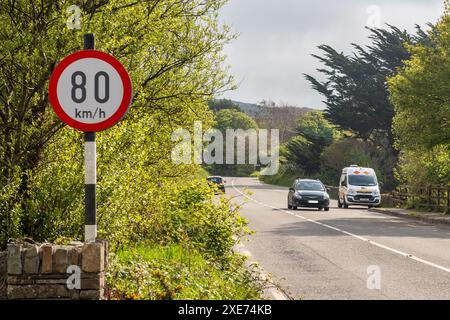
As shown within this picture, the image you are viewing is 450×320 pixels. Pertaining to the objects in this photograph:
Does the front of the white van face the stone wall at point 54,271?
yes

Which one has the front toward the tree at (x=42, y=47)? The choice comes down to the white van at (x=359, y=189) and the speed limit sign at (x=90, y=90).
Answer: the white van

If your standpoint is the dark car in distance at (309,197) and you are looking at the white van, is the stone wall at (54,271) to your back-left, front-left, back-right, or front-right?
back-right

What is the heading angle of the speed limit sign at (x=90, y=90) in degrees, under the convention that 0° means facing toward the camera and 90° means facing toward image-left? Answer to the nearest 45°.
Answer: approximately 0°

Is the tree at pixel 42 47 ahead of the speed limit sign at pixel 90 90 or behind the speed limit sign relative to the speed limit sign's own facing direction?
behind

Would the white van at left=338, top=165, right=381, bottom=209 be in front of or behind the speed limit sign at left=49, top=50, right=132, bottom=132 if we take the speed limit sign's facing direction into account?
behind

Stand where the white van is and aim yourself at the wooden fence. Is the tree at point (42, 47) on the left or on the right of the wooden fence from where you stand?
right

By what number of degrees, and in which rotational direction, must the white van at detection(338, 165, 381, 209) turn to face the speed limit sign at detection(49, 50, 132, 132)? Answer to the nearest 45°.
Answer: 0° — it already faces it

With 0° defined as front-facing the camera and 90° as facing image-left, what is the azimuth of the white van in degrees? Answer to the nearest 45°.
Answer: approximately 0°

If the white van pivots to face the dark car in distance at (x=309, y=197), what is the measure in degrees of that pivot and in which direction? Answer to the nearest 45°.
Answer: approximately 45° to its right

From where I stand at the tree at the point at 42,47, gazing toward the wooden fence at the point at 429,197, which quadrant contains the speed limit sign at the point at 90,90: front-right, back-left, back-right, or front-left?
back-right
